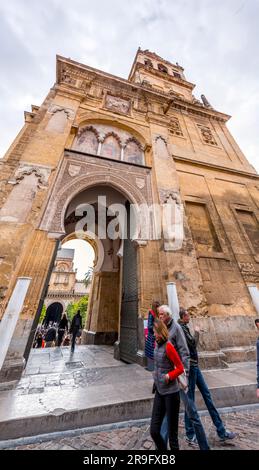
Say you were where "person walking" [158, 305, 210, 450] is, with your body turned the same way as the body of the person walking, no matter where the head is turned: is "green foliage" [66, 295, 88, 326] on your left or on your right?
on your right

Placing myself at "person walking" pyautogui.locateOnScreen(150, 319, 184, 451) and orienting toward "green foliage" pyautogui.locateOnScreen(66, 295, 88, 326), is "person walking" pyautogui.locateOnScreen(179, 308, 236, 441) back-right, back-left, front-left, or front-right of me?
front-right
